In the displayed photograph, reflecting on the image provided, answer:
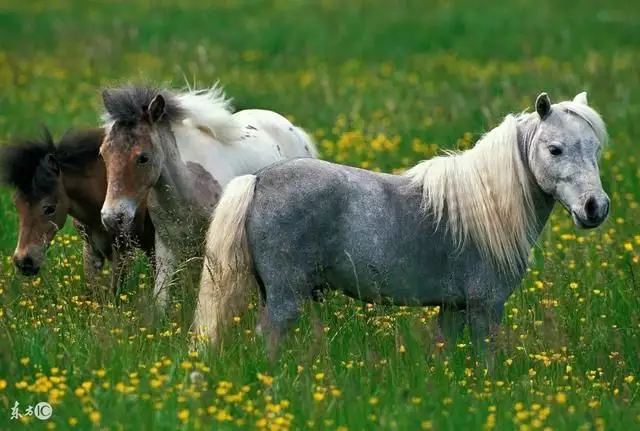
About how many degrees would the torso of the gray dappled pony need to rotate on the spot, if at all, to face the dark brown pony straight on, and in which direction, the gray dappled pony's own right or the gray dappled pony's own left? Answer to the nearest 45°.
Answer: approximately 135° to the gray dappled pony's own left

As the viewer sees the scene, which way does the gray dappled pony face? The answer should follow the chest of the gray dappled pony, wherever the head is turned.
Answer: to the viewer's right

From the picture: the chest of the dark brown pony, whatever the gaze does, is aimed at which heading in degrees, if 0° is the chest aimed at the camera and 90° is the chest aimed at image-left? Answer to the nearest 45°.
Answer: approximately 45°

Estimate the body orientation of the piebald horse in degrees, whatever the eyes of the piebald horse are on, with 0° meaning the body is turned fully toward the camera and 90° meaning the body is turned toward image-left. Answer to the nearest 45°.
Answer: approximately 45°

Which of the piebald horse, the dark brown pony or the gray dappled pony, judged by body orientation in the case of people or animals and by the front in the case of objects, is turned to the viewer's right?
the gray dappled pony

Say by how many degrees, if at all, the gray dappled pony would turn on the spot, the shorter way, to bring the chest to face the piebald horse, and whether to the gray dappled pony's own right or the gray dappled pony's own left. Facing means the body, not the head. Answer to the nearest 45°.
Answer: approximately 135° to the gray dappled pony's own left

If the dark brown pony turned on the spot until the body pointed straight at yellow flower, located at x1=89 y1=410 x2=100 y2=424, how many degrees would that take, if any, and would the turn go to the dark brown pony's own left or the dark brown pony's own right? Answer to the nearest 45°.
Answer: approximately 45° to the dark brown pony's own left
